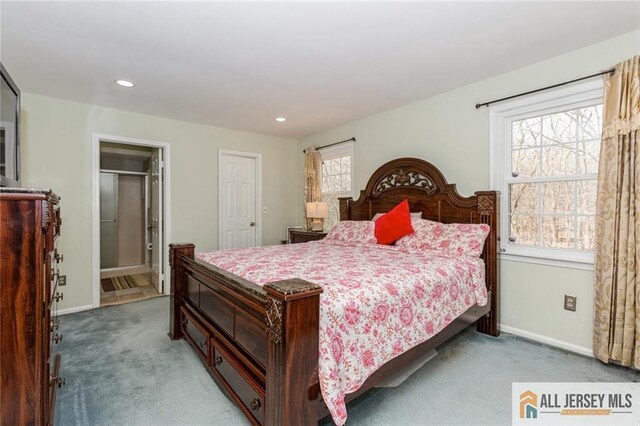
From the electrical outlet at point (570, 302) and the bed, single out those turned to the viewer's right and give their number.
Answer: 0

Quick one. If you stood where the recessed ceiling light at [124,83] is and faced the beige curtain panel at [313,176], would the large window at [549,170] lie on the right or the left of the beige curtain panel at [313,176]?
right

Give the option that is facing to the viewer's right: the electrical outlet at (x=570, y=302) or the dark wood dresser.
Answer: the dark wood dresser

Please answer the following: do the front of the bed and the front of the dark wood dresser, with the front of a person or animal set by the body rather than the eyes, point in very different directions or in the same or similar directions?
very different directions

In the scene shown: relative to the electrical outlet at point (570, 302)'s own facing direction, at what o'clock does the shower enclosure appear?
The shower enclosure is roughly at 1 o'clock from the electrical outlet.

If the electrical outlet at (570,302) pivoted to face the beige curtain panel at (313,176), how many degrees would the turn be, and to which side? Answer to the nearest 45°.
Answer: approximately 45° to its right

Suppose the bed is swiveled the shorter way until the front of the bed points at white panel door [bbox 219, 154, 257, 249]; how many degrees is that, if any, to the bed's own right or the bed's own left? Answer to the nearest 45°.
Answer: approximately 90° to the bed's own right

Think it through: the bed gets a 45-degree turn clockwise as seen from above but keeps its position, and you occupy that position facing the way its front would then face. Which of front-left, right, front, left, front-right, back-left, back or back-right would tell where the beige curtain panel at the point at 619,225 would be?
back

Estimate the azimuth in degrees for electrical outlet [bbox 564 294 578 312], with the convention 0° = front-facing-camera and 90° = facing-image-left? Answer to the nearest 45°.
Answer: approximately 45°

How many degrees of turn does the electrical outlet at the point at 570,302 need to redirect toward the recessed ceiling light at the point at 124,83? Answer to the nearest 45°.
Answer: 0° — it already faces it

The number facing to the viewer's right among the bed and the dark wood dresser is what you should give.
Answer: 1

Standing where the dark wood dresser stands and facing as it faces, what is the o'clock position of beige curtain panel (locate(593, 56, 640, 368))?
The beige curtain panel is roughly at 1 o'clock from the dark wood dresser.

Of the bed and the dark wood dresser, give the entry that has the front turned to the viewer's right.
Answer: the dark wood dresser

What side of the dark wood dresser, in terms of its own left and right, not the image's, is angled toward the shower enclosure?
left

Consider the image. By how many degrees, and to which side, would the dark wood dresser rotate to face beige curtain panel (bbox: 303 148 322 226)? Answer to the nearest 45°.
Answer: approximately 45° to its left

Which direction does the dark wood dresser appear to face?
to the viewer's right

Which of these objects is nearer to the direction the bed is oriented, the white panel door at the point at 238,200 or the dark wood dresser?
the dark wood dresser

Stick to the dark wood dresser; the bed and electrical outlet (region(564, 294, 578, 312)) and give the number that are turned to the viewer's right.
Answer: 1

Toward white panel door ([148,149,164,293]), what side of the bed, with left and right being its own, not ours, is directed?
right
